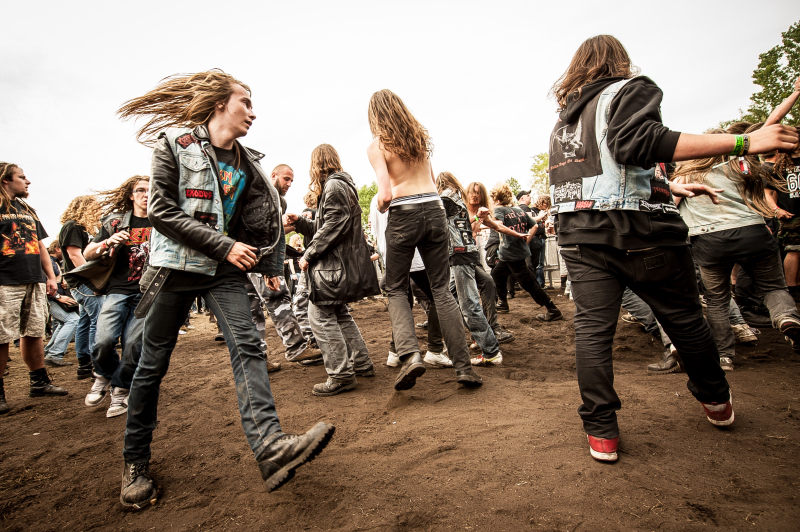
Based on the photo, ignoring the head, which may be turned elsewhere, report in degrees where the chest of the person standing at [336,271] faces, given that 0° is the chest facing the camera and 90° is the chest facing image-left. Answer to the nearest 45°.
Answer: approximately 90°

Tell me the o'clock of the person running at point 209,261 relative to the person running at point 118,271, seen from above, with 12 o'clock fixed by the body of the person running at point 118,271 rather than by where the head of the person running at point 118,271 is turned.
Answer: the person running at point 209,261 is roughly at 1 o'clock from the person running at point 118,271.

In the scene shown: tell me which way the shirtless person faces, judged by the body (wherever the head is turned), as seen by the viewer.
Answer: away from the camera

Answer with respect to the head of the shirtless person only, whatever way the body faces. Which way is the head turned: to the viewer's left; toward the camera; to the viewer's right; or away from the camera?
away from the camera

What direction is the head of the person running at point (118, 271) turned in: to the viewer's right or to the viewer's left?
to the viewer's right
